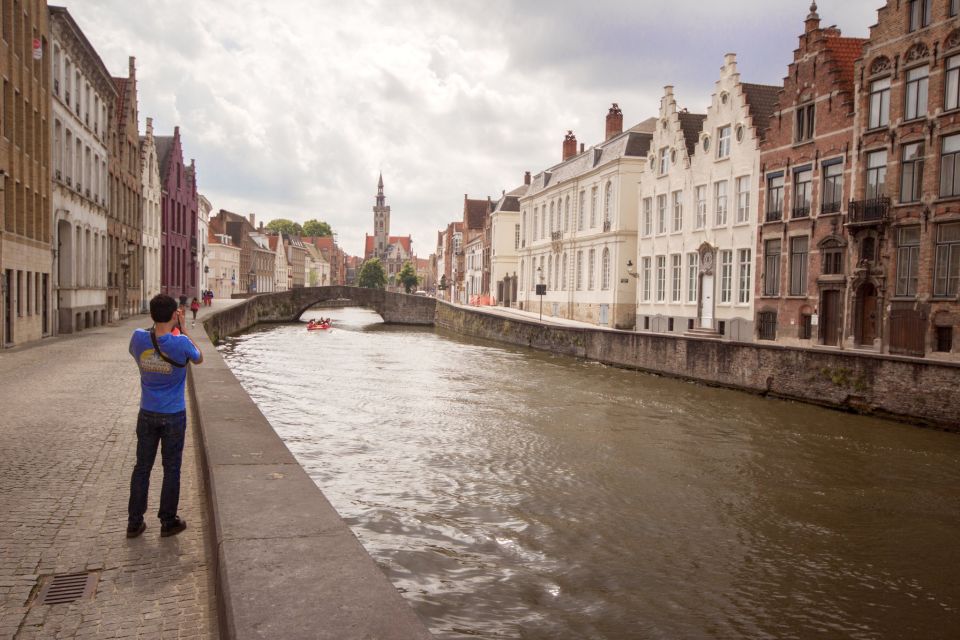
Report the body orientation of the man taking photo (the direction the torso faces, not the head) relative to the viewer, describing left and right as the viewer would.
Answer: facing away from the viewer and to the right of the viewer

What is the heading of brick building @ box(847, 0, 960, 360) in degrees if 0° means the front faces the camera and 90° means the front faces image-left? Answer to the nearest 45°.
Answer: approximately 45°

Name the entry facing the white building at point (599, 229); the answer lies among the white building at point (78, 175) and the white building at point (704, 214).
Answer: the white building at point (78, 175)

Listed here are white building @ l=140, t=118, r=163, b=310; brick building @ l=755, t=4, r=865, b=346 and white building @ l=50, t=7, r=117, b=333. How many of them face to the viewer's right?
2

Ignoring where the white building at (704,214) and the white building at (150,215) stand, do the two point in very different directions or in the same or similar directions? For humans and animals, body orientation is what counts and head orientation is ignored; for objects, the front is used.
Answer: very different directions

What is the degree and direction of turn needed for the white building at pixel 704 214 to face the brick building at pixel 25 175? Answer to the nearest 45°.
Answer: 0° — it already faces it

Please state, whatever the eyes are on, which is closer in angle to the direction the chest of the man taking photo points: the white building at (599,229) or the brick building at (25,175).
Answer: the white building

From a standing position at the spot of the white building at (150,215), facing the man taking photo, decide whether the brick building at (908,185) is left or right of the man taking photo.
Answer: left

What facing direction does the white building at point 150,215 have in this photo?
to the viewer's right

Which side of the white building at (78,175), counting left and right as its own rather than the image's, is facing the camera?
right

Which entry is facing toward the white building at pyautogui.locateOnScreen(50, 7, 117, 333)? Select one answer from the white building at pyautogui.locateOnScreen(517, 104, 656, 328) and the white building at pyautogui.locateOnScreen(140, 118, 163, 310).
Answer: the white building at pyautogui.locateOnScreen(517, 104, 656, 328)

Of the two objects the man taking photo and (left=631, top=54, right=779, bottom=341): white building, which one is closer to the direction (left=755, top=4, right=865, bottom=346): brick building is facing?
the man taking photo

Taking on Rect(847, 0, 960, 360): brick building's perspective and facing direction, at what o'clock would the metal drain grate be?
The metal drain grate is roughly at 11 o'clock from the brick building.

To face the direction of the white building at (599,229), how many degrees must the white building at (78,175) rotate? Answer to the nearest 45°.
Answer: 0° — it already faces it

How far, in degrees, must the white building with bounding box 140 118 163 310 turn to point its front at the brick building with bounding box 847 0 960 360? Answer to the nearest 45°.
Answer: approximately 45° to its right

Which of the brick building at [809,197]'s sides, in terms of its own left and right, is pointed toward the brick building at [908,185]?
left

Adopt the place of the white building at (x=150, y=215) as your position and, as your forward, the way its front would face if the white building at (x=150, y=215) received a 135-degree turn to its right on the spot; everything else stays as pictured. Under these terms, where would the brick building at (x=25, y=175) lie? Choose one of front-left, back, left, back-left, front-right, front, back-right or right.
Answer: front-left
